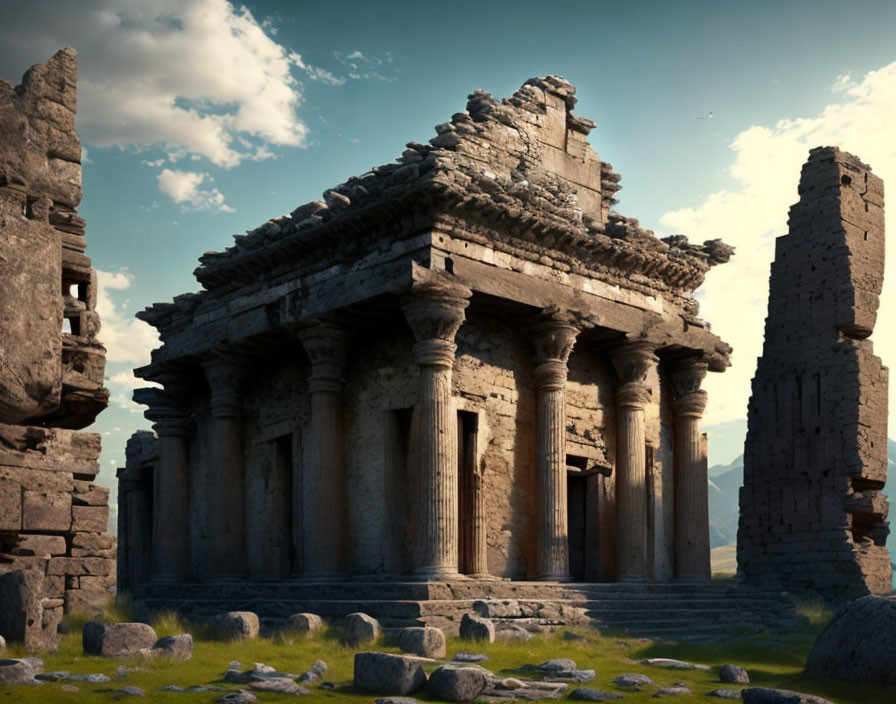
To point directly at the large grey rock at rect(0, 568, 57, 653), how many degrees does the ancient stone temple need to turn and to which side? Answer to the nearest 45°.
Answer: approximately 45° to its right

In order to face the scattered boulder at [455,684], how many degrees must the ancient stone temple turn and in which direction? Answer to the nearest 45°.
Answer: approximately 45° to its right

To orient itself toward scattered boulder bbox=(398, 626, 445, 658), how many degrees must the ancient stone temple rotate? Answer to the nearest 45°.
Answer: approximately 45° to its right

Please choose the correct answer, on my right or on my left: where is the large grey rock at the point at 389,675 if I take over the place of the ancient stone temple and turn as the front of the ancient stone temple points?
on my right

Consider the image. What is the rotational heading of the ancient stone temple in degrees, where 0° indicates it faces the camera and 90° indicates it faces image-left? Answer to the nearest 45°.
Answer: approximately 315°

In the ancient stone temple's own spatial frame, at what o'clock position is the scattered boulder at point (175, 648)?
The scattered boulder is roughly at 2 o'clock from the ancient stone temple.
